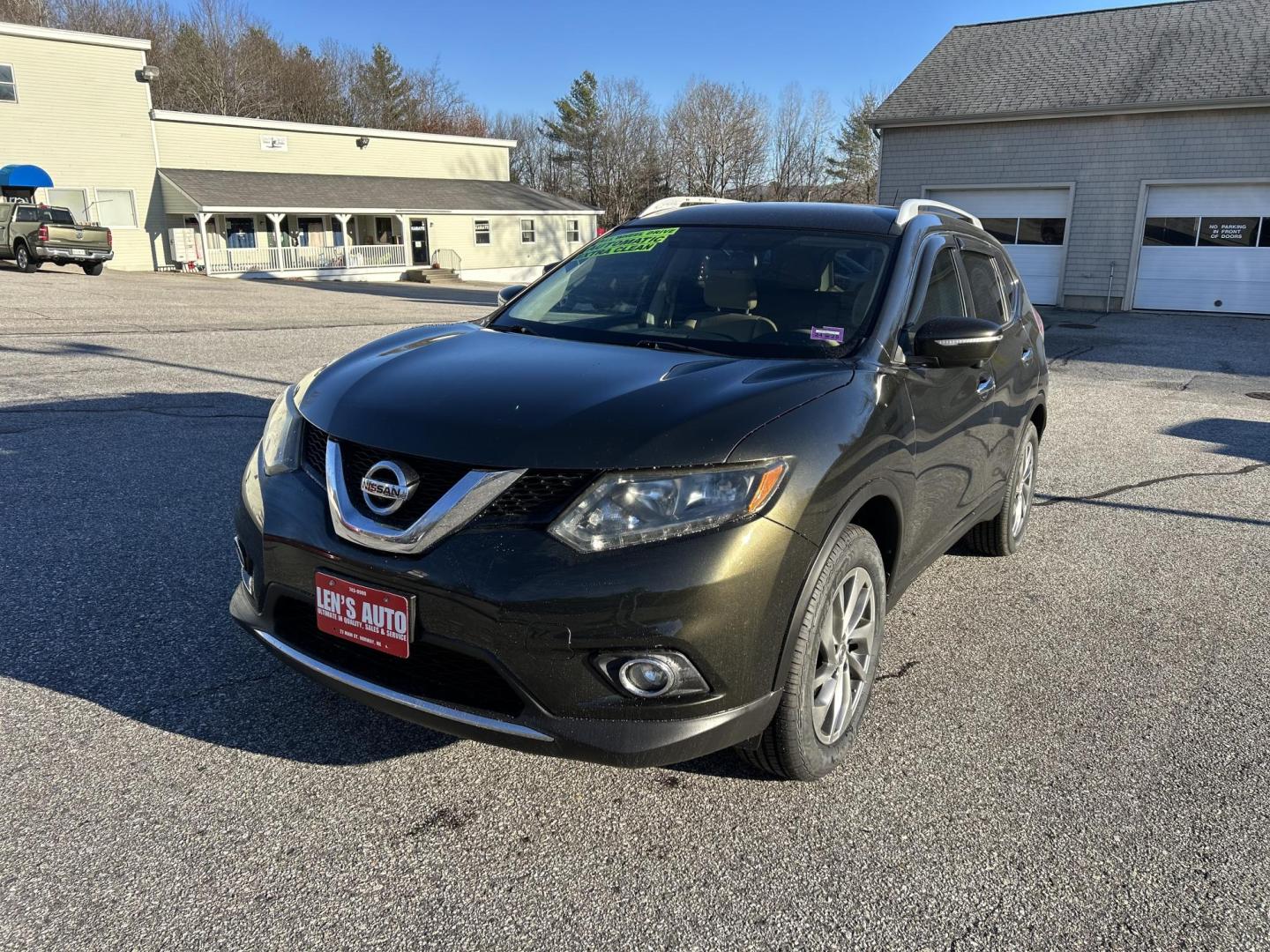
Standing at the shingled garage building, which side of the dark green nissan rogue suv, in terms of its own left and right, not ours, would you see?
back

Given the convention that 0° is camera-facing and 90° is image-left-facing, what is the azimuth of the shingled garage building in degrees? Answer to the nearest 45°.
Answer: approximately 0°

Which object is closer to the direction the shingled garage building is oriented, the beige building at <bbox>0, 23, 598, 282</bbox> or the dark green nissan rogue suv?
the dark green nissan rogue suv

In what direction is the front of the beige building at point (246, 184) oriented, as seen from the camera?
facing the viewer and to the right of the viewer

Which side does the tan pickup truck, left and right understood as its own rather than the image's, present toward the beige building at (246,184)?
right

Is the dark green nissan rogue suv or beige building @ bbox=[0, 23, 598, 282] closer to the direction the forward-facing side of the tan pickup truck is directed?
the beige building

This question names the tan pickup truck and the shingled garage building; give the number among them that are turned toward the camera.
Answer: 1

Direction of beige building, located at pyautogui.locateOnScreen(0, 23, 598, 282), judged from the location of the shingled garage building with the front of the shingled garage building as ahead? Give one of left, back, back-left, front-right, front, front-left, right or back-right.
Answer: right

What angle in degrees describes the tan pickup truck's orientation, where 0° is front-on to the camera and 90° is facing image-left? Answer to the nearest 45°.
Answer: approximately 135°
